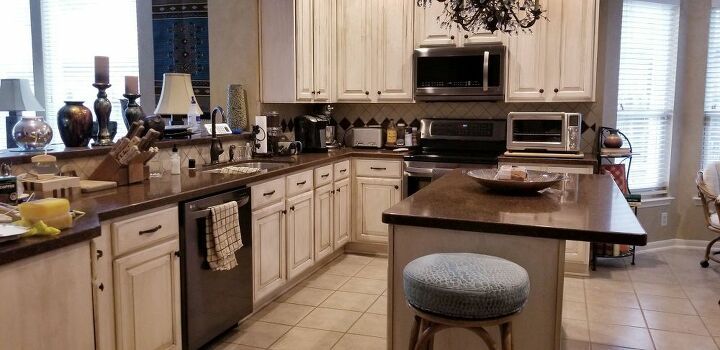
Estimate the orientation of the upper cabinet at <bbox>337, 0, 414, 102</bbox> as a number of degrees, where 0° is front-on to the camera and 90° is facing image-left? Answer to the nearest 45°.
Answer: approximately 0°

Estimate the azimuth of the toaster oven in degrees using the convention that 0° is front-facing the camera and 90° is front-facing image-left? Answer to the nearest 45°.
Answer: approximately 0°

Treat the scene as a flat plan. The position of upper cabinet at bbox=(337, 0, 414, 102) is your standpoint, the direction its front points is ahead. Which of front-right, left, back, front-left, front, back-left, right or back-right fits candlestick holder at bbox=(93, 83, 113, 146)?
front-right

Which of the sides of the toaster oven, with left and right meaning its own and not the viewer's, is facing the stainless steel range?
right

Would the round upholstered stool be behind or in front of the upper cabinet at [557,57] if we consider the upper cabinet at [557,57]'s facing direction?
in front

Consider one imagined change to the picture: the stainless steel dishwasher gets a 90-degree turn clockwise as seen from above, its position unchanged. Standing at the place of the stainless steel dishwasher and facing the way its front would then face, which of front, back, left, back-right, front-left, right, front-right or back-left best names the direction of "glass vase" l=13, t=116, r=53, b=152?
front-right
